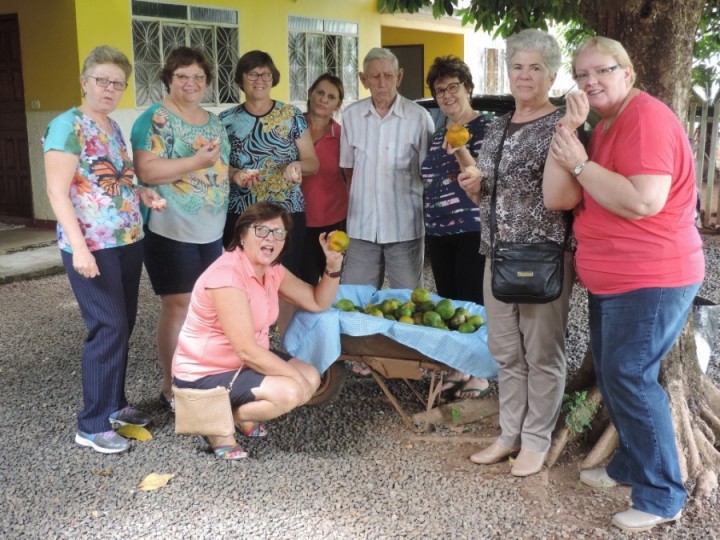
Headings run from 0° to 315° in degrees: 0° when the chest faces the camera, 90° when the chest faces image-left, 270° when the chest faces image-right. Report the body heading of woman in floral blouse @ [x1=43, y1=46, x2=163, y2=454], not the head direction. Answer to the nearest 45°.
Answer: approximately 315°

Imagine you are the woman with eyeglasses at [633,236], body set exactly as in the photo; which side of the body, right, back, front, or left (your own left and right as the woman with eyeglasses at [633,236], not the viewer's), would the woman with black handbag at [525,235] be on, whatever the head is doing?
right

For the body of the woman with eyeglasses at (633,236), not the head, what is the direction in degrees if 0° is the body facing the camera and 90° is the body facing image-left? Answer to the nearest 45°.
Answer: approximately 45°

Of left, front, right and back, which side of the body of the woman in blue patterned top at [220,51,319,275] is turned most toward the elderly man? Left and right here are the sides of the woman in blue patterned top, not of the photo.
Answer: left

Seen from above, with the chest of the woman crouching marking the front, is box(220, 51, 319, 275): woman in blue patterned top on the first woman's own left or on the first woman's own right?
on the first woman's own left

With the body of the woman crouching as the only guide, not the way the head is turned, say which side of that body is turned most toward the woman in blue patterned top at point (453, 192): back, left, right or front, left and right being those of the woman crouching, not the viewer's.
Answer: left

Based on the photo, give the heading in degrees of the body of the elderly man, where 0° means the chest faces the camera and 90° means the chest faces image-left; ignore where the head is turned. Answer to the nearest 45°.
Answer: approximately 0°
